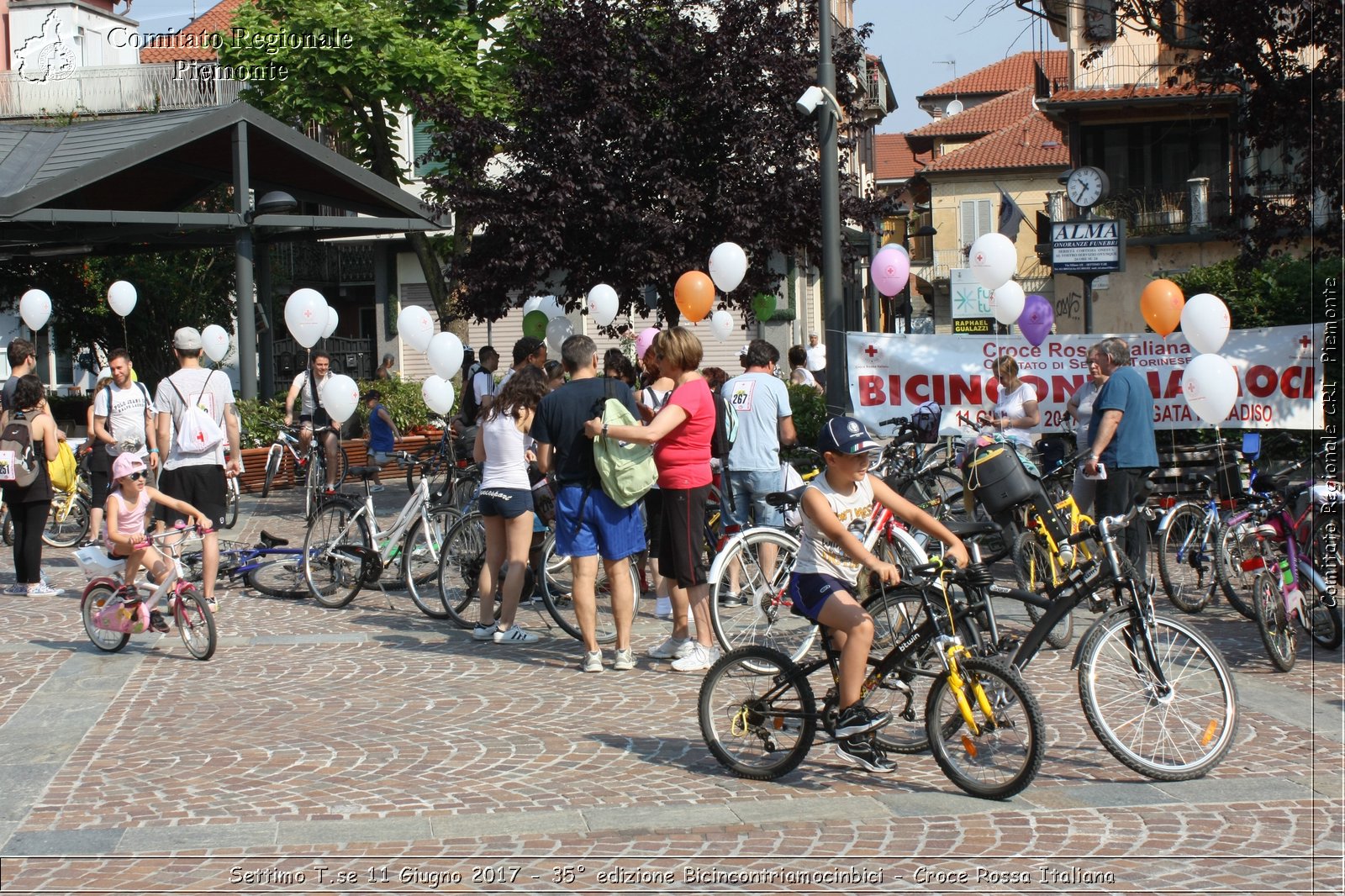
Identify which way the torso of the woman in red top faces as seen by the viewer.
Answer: to the viewer's left

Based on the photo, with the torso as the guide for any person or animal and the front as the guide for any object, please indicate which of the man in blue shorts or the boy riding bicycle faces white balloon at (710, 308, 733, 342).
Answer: the man in blue shorts

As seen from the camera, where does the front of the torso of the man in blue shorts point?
away from the camera

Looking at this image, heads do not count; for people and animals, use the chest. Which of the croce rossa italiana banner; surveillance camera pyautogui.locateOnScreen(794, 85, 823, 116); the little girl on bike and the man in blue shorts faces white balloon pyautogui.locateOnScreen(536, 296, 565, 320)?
the man in blue shorts

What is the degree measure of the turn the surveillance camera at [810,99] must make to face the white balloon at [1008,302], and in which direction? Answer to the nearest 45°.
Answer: approximately 180°

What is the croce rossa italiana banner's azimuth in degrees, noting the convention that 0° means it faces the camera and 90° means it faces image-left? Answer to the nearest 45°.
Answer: approximately 0°

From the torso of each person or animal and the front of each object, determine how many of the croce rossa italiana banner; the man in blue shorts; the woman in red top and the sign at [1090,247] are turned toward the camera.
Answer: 2

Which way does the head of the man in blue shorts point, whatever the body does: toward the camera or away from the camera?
away from the camera
